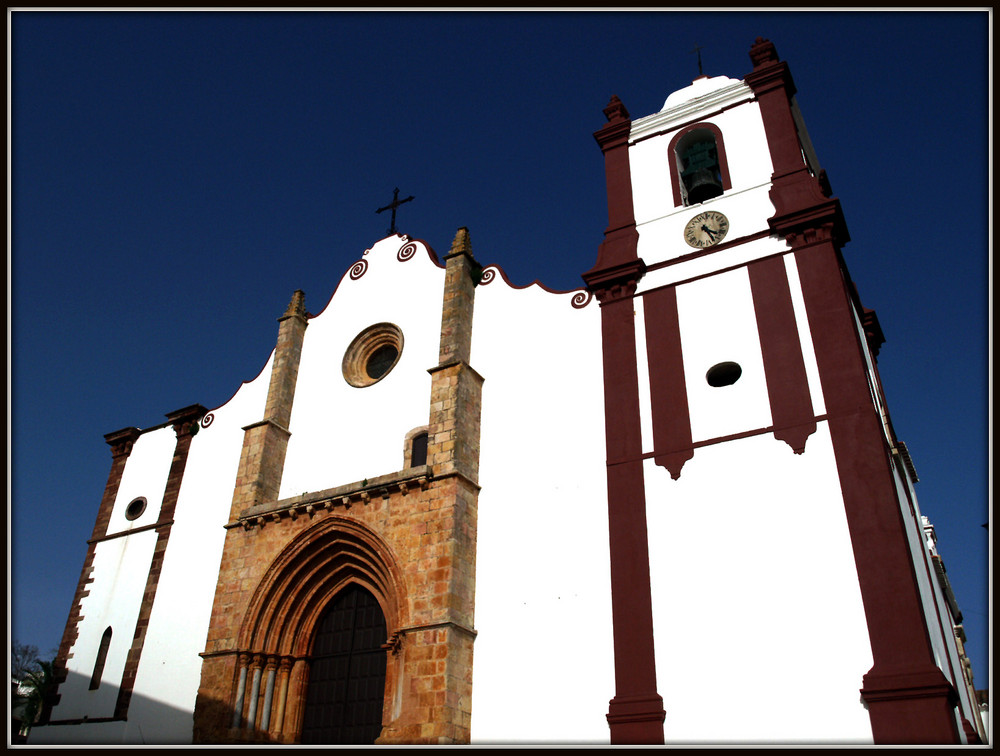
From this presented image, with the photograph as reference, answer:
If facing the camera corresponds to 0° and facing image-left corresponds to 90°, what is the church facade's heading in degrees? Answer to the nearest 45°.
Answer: approximately 45°
